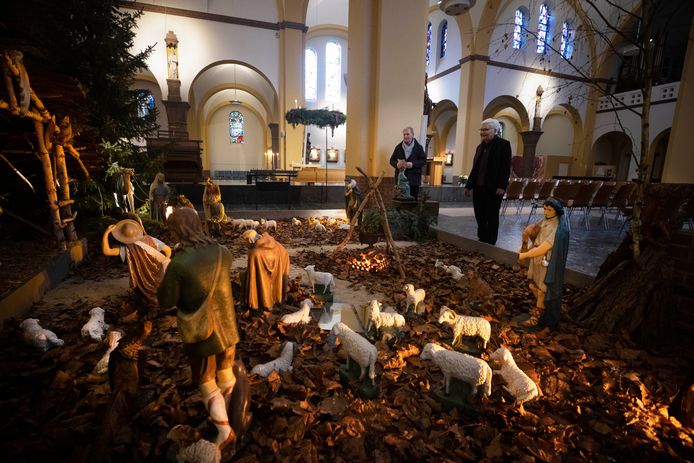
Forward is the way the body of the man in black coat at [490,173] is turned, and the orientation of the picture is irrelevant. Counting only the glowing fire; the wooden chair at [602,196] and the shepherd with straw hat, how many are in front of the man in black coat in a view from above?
2

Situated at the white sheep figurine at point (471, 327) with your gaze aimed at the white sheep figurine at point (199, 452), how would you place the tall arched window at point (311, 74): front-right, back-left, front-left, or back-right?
back-right

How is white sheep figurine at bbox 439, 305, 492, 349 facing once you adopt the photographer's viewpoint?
facing to the left of the viewer

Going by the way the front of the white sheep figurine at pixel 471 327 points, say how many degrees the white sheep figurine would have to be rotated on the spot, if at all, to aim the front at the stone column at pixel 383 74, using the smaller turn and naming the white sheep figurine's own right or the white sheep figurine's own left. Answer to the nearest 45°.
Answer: approximately 90° to the white sheep figurine's own right

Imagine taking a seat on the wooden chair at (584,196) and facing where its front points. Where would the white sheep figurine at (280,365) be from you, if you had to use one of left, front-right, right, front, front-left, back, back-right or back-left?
front-left

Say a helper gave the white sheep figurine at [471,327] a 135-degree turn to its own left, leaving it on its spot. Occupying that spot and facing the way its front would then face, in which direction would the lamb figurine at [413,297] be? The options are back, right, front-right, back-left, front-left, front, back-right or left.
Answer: back

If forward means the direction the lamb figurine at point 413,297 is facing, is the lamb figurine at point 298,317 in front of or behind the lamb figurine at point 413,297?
in front
